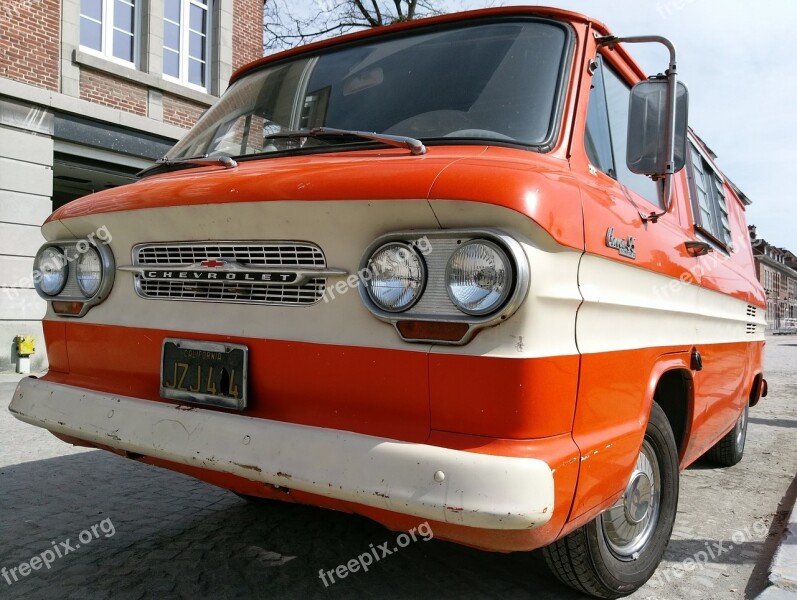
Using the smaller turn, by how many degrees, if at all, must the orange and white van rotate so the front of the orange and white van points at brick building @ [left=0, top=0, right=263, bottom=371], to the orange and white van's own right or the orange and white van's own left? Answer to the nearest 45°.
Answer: approximately 90° to the orange and white van's own right

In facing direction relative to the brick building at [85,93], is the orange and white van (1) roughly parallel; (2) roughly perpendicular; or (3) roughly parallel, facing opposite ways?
roughly perpendicular

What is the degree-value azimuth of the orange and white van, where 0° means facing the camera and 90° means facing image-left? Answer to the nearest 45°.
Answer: approximately 45°

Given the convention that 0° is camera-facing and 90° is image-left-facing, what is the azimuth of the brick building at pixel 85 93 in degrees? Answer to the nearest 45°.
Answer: approximately 315°
